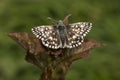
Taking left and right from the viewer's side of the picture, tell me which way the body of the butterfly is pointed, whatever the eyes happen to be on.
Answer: facing away from the viewer
